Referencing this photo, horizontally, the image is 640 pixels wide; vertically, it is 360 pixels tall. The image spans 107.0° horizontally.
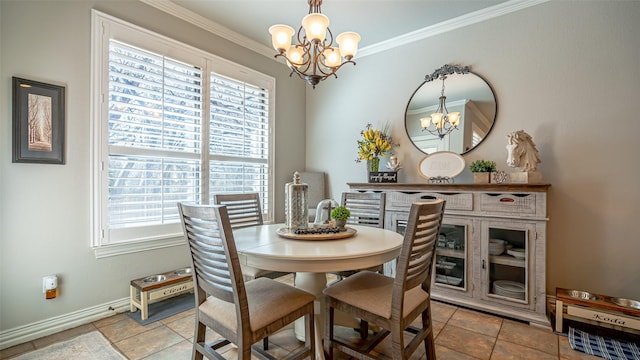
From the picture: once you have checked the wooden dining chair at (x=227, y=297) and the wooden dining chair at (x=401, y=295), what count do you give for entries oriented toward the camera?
0

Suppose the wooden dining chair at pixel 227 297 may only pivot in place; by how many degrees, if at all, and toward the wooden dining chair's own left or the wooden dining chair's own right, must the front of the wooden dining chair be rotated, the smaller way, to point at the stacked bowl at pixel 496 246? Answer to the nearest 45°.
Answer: approximately 45° to the wooden dining chair's own right

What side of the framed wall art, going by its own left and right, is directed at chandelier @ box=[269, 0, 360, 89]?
front

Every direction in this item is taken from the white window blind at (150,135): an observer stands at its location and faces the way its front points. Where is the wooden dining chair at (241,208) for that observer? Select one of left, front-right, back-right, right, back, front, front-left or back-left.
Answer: front

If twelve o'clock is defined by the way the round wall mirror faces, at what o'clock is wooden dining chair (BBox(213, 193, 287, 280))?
The wooden dining chair is roughly at 12 o'clock from the round wall mirror.

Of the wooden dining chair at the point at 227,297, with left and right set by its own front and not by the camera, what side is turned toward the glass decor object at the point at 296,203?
front

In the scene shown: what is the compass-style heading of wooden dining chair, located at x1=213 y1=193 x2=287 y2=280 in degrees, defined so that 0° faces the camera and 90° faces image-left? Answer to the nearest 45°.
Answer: approximately 315°

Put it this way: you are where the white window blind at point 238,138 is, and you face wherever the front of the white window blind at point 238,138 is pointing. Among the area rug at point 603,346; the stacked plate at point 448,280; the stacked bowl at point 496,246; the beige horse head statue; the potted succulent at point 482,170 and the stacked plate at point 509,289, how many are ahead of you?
6

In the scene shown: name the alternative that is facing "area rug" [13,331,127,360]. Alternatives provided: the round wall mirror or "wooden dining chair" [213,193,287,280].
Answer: the round wall mirror

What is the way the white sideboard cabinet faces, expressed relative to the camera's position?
facing the viewer and to the left of the viewer

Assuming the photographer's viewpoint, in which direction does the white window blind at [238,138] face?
facing the viewer and to the right of the viewer

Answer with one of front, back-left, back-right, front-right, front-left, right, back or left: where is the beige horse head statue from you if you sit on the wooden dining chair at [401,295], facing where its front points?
right

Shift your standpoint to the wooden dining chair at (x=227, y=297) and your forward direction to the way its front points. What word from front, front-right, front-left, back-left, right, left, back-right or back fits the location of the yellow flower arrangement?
front

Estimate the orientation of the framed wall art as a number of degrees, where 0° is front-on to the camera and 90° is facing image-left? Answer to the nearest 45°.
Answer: approximately 315°

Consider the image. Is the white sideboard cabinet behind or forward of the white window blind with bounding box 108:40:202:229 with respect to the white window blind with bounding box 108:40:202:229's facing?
forward

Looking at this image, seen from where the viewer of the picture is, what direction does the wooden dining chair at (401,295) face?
facing away from the viewer and to the left of the viewer

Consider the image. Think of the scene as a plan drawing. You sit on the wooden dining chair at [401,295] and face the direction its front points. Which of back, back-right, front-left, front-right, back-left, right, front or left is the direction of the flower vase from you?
front-right

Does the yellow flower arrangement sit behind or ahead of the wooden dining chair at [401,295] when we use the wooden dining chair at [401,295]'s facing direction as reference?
ahead
